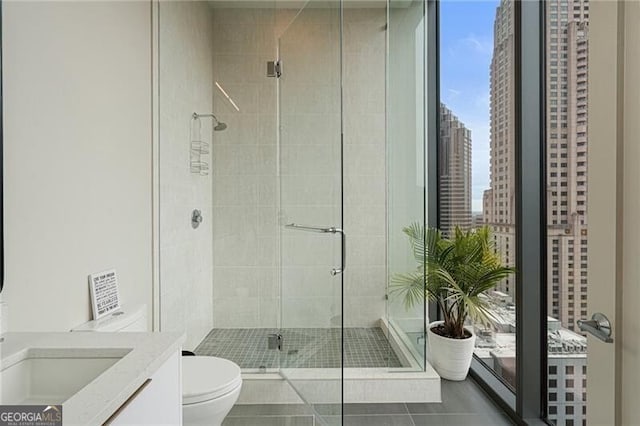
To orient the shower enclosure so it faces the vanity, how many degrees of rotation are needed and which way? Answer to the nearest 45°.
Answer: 0° — it already faces it

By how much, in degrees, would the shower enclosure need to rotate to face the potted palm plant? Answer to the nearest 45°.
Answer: approximately 90° to its left

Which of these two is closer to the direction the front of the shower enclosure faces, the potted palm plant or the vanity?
the vanity

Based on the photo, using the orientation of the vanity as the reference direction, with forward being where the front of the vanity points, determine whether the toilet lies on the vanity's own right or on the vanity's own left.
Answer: on the vanity's own left

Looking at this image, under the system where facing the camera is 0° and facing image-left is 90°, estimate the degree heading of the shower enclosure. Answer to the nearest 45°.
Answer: approximately 0°

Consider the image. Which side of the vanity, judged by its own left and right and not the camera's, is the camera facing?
right

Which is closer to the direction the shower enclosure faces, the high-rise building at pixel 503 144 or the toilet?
the toilet

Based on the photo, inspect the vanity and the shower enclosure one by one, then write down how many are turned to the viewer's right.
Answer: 1
